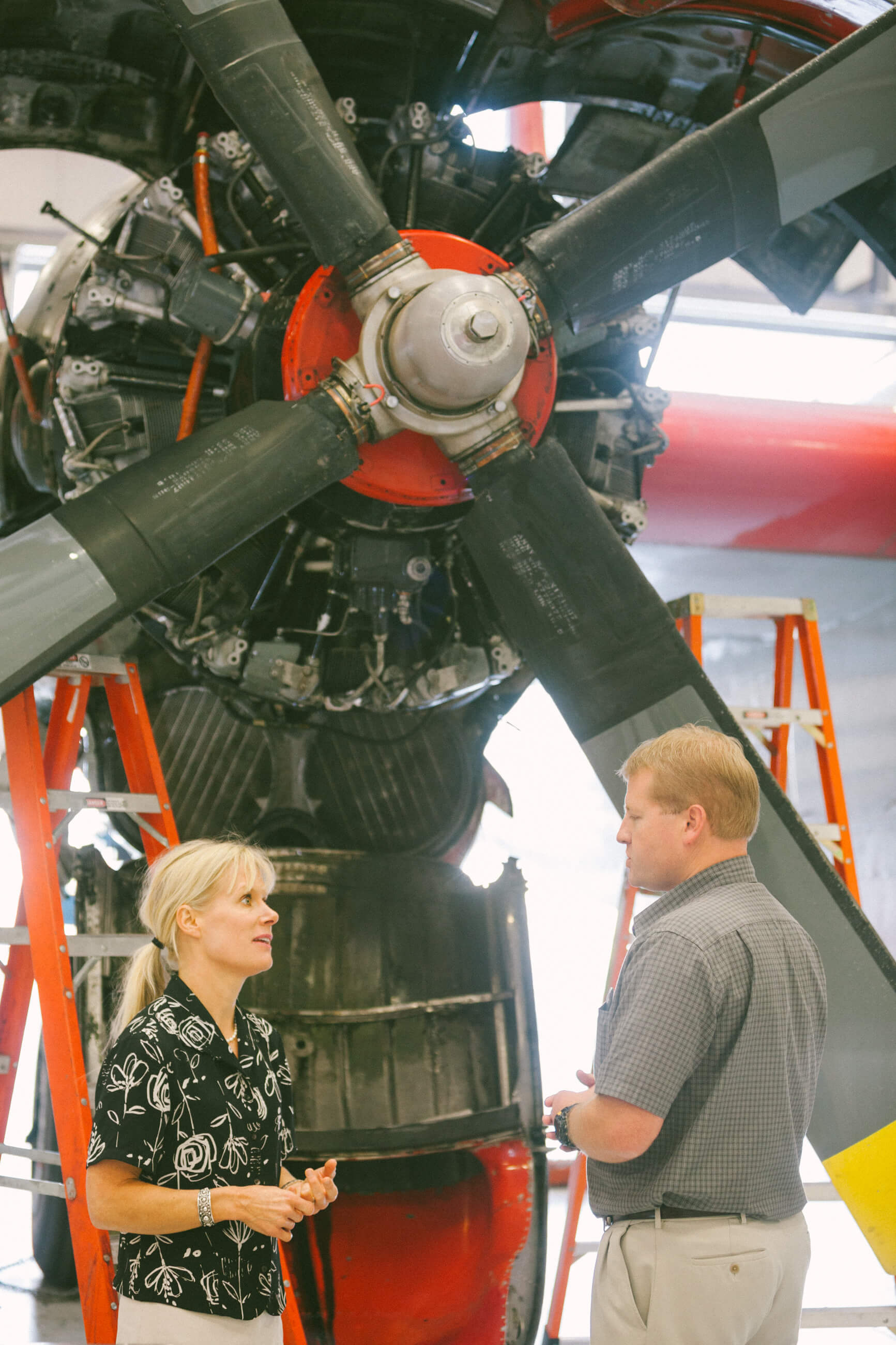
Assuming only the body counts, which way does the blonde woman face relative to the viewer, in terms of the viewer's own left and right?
facing the viewer and to the right of the viewer

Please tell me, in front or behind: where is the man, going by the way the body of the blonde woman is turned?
in front

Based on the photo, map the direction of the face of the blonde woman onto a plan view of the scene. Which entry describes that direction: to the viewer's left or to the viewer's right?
to the viewer's right

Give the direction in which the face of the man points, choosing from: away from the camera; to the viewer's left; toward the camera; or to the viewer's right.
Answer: to the viewer's left

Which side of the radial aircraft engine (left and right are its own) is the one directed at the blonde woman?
front

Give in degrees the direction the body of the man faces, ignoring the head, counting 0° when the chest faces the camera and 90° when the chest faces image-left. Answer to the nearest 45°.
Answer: approximately 135°

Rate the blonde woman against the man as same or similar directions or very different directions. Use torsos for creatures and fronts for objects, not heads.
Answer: very different directions

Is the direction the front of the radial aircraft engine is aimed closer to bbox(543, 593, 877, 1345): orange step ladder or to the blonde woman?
the blonde woman

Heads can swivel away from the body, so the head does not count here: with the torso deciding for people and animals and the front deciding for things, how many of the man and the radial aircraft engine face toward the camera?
1

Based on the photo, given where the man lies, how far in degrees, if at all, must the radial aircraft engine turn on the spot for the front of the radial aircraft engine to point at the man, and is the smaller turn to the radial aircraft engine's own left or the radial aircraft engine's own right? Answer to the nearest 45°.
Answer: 0° — it already faces them

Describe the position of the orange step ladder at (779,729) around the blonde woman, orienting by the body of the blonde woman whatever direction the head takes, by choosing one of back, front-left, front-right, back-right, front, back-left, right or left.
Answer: left

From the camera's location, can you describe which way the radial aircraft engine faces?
facing the viewer

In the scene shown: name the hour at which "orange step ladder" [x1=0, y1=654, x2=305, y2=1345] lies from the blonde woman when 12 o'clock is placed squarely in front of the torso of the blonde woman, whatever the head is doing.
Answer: The orange step ladder is roughly at 7 o'clock from the blonde woman.

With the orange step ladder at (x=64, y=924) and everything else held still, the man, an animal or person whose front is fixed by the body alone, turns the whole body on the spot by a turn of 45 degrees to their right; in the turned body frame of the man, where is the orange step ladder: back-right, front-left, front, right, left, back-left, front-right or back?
front-left
